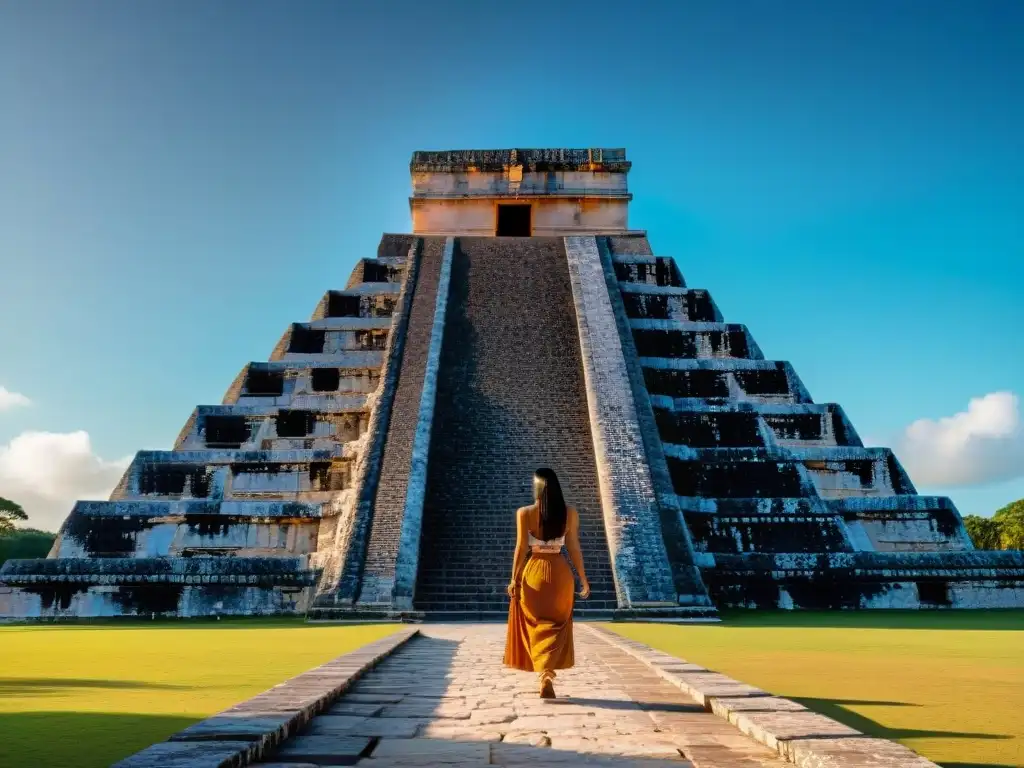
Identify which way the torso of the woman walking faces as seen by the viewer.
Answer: away from the camera

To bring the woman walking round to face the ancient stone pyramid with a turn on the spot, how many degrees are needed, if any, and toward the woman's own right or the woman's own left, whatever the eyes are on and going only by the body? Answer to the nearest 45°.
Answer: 0° — they already face it

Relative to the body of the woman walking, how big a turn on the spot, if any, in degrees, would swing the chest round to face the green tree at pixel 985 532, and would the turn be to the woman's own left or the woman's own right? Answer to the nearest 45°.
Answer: approximately 45° to the woman's own right

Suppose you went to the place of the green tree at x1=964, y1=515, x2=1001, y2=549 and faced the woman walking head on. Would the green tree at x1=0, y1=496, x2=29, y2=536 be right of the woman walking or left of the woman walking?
right

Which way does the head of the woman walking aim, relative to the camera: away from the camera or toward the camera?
away from the camera

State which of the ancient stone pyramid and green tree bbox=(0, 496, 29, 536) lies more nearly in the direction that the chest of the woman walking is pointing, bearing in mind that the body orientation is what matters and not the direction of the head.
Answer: the ancient stone pyramid

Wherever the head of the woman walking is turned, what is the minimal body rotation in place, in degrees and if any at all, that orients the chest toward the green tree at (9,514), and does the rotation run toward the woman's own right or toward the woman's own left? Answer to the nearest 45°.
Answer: approximately 45° to the woman's own left

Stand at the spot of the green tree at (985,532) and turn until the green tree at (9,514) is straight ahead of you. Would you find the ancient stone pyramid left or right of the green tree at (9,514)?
left
